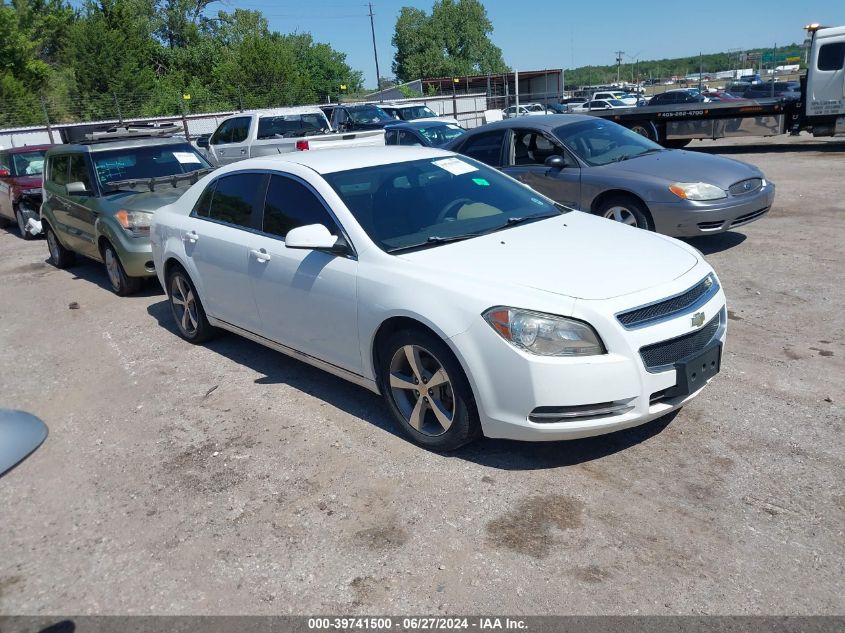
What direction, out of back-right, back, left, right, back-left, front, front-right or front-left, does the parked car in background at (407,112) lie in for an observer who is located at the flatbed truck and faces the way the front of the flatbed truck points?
back

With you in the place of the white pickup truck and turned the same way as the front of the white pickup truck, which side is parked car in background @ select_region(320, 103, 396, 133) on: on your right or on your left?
on your right

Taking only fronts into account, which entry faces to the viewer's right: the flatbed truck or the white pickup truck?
the flatbed truck

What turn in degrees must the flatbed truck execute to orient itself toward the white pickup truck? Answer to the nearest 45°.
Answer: approximately 135° to its right

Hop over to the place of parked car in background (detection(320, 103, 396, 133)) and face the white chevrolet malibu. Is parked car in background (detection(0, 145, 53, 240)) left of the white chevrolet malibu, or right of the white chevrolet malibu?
right

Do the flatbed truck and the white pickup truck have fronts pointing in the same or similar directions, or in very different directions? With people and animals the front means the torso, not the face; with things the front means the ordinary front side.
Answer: very different directions

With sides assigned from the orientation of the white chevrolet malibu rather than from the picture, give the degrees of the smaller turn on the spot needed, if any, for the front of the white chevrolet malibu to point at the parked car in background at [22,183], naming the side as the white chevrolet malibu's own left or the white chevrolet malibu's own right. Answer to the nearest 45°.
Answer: approximately 180°

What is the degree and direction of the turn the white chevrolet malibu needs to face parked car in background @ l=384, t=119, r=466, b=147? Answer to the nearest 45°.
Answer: approximately 135° to its left

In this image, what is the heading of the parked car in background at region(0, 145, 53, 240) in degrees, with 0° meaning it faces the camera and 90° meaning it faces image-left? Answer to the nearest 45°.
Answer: approximately 315°

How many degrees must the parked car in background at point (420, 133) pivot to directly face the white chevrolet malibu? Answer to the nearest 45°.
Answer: approximately 45° to its right

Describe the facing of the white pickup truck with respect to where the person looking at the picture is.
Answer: facing away from the viewer and to the left of the viewer
